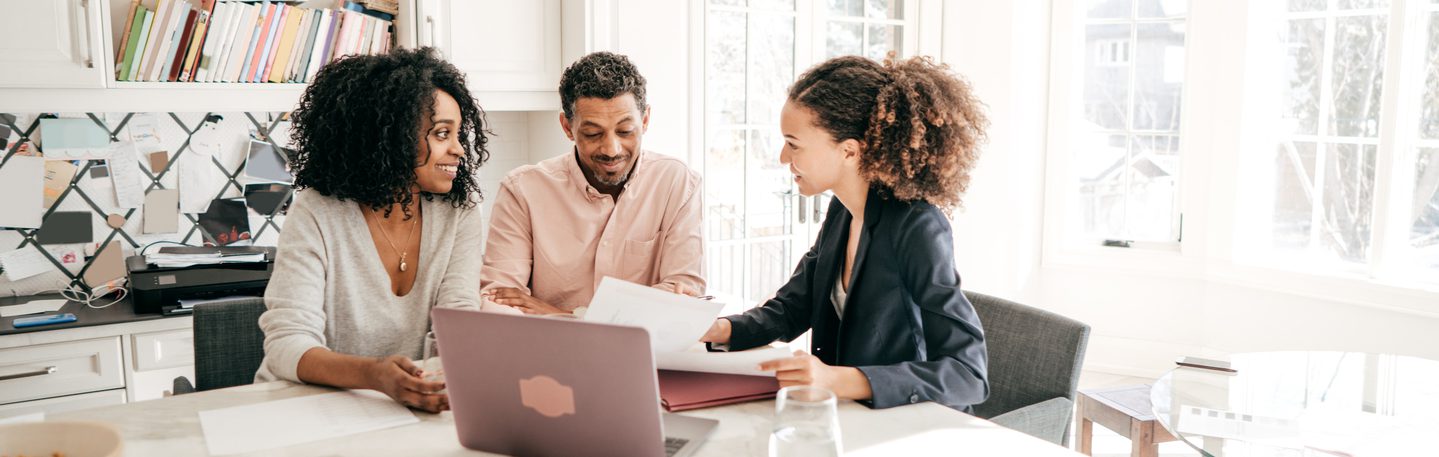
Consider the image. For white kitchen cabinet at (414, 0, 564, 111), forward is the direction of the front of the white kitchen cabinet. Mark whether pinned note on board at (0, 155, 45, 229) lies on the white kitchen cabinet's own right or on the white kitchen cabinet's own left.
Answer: on the white kitchen cabinet's own right

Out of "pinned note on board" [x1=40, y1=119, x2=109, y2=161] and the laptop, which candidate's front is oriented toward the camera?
the pinned note on board

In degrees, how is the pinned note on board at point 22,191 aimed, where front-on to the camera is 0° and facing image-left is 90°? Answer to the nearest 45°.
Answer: approximately 0°

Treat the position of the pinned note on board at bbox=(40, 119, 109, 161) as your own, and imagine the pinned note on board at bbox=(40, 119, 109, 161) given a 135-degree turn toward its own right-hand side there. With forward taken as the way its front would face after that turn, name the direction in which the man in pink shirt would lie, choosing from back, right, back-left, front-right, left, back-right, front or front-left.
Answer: back

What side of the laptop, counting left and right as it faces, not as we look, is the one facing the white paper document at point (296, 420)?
left

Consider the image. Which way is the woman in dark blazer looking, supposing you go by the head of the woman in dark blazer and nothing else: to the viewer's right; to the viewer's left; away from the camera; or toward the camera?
to the viewer's left

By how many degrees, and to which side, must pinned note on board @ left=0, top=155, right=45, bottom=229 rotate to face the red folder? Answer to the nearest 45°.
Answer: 0° — it already faces it

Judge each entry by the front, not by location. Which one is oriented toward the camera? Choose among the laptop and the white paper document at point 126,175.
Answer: the white paper document

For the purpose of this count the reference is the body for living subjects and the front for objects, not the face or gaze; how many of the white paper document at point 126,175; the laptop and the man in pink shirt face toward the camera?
2

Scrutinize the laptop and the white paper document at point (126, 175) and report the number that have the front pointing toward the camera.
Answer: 1

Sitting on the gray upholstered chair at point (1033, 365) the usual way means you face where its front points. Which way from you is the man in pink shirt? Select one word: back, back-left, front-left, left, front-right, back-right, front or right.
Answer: front-right

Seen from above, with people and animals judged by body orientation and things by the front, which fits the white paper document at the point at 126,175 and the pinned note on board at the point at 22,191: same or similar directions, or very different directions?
same or similar directions

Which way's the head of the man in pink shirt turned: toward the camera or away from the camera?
toward the camera

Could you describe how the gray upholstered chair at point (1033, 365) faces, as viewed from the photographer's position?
facing the viewer and to the left of the viewer

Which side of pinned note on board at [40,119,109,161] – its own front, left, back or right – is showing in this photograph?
front

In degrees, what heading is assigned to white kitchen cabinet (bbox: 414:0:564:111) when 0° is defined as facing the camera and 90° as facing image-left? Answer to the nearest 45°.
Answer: approximately 0°

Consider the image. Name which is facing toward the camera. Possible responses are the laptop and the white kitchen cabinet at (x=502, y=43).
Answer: the white kitchen cabinet

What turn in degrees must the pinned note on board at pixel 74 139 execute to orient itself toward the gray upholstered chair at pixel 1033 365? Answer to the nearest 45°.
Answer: approximately 45° to its left

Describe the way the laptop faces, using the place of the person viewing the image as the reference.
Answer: facing away from the viewer and to the right of the viewer
